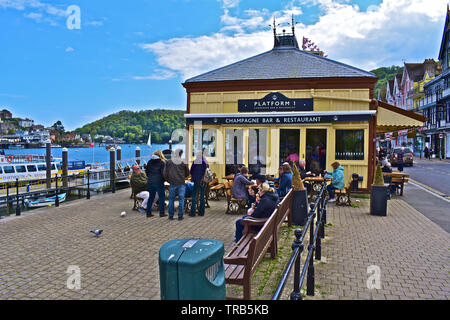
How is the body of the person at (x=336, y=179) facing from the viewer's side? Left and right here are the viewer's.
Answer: facing to the left of the viewer

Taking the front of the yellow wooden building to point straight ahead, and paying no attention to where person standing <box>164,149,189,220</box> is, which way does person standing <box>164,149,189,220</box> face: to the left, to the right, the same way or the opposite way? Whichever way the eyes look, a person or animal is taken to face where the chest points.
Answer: the opposite way

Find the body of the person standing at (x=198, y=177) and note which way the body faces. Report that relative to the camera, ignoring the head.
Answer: away from the camera

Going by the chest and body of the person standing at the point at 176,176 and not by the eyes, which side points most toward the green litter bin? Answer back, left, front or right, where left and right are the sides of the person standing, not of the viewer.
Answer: back

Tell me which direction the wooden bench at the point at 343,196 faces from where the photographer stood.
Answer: facing to the left of the viewer

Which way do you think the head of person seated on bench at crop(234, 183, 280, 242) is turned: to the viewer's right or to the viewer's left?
to the viewer's left

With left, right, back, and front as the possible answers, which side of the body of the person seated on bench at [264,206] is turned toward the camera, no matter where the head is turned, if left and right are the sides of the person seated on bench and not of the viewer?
left

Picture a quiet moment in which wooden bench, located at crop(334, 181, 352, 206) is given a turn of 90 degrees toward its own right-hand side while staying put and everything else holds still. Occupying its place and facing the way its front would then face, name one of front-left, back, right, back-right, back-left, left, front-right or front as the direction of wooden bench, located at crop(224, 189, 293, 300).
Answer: back

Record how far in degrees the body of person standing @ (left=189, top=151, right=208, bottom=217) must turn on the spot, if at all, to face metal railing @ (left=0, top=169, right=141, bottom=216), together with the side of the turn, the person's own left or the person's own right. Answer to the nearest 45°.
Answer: approximately 45° to the person's own left

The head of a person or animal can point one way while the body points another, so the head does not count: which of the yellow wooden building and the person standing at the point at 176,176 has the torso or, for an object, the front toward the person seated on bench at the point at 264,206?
the yellow wooden building

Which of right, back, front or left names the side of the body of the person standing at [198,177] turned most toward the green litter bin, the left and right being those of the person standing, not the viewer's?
back

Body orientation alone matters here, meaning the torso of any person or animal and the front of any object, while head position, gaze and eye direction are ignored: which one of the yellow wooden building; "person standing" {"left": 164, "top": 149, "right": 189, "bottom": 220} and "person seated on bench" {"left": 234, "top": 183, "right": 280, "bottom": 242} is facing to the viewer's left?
the person seated on bench

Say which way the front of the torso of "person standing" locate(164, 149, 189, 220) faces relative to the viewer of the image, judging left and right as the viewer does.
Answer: facing away from the viewer
